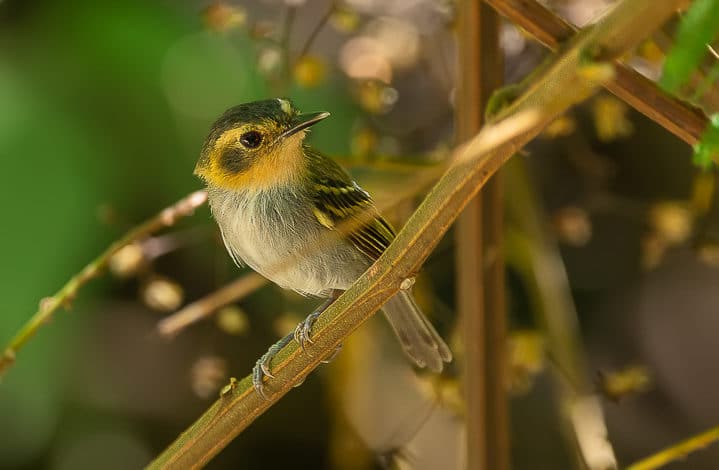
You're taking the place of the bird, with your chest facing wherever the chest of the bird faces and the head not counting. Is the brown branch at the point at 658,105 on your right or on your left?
on your left

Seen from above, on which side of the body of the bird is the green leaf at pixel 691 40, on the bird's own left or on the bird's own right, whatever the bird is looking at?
on the bird's own left

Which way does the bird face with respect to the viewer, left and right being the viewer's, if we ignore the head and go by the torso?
facing the viewer and to the left of the viewer

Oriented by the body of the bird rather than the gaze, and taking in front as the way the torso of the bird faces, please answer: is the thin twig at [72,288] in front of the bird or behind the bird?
in front
